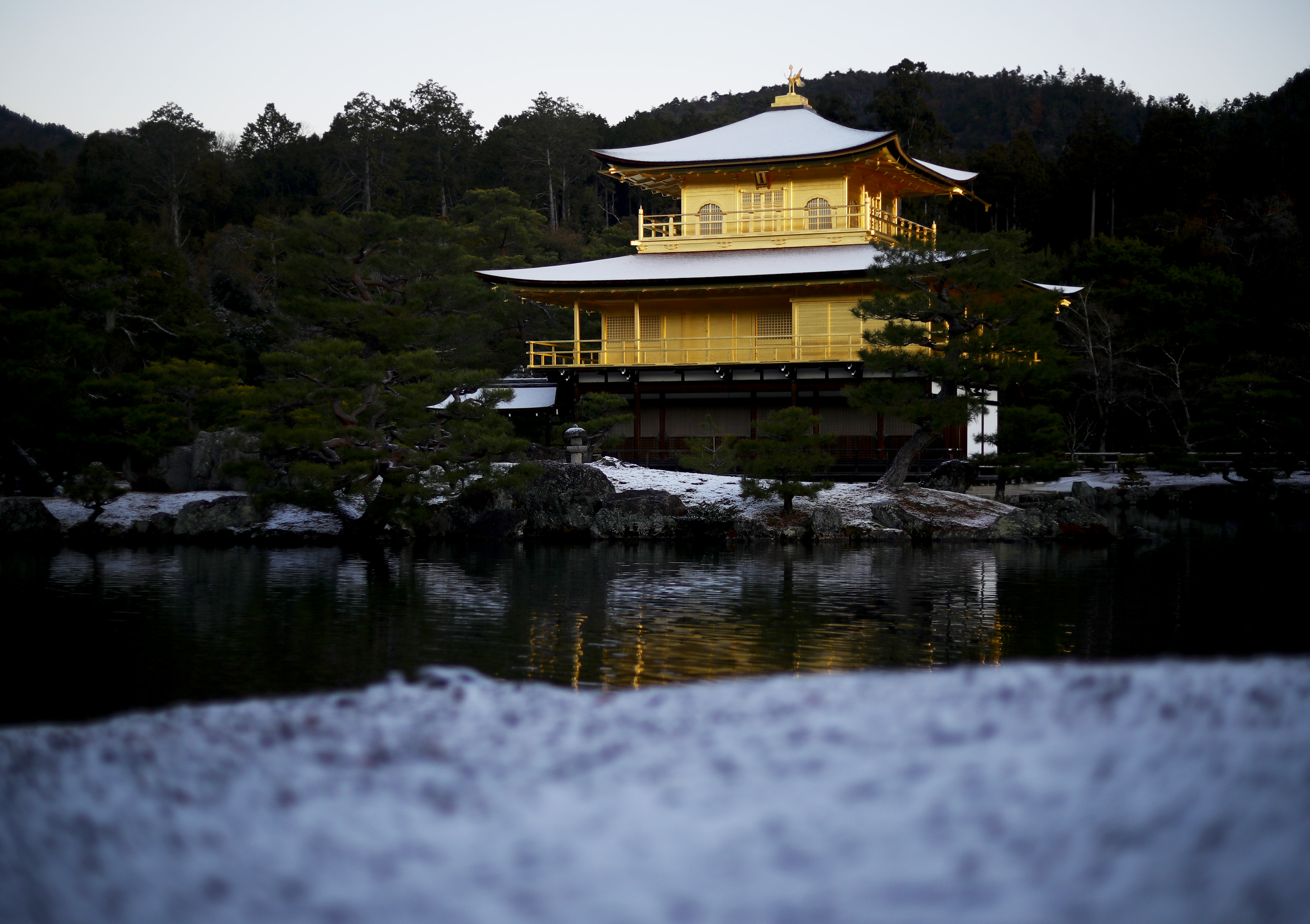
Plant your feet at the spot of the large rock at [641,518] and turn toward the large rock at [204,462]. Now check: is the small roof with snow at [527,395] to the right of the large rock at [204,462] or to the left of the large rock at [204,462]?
right

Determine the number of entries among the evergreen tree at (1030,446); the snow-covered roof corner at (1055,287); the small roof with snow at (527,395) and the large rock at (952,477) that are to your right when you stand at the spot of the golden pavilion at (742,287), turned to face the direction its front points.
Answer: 1

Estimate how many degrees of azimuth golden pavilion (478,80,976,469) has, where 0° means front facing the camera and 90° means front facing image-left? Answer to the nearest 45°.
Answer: approximately 0°

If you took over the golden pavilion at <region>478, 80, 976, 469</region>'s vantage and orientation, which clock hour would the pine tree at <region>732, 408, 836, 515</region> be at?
The pine tree is roughly at 12 o'clock from the golden pavilion.

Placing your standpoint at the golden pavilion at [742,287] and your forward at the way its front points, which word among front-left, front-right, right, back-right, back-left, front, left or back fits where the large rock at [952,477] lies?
front-left

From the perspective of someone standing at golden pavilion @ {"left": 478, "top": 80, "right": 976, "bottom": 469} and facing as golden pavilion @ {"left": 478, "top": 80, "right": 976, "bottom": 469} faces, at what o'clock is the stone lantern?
The stone lantern is roughly at 1 o'clock from the golden pavilion.

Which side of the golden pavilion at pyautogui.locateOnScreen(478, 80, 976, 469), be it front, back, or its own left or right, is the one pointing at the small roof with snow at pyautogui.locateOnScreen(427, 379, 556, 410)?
right

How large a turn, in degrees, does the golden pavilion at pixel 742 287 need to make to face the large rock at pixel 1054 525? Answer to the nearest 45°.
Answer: approximately 45° to its left

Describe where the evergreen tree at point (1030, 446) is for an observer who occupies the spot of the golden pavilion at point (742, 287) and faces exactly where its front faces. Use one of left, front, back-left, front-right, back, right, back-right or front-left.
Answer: front-left

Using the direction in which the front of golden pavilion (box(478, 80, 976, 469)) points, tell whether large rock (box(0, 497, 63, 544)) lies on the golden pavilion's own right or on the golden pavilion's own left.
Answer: on the golden pavilion's own right
